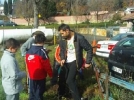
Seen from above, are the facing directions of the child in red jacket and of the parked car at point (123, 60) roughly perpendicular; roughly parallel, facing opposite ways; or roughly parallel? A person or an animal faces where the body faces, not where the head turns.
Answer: roughly parallel

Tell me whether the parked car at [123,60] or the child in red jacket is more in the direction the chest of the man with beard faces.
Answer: the child in red jacket

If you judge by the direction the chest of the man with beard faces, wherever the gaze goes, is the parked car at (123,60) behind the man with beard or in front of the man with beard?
behind

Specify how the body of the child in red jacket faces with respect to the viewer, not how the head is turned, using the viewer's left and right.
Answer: facing away from the viewer and to the right of the viewer

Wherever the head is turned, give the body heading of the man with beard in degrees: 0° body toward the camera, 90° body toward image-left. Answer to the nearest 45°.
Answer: approximately 45°

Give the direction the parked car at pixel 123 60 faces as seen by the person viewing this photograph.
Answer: facing away from the viewer and to the right of the viewer

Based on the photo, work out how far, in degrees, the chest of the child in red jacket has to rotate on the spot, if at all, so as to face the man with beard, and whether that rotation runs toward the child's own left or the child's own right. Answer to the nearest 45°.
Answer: approximately 45° to the child's own right

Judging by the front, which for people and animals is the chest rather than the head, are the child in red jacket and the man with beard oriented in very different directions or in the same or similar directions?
very different directions

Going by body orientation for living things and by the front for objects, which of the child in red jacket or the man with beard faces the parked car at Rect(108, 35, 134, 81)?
the child in red jacket

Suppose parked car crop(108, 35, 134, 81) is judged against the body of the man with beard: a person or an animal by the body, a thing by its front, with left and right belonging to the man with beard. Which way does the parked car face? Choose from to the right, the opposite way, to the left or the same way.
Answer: the opposite way

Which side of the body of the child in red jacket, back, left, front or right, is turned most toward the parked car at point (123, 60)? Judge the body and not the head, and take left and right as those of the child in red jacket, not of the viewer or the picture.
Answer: front

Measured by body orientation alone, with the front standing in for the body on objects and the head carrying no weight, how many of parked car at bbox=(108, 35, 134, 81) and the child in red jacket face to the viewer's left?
0
